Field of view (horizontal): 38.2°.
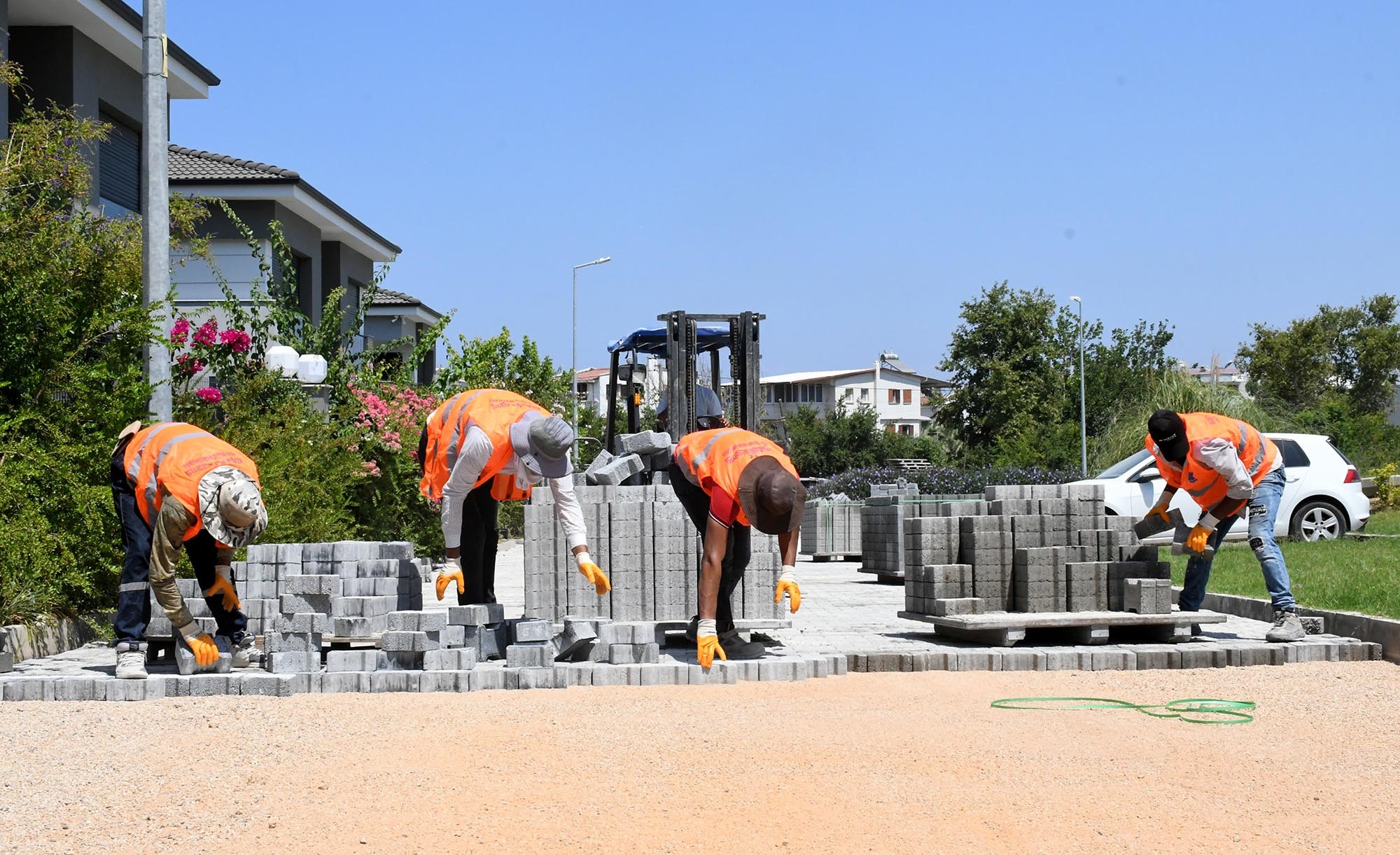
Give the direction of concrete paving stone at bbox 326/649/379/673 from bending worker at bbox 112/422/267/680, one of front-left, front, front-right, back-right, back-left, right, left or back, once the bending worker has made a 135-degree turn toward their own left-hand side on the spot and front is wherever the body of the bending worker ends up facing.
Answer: right

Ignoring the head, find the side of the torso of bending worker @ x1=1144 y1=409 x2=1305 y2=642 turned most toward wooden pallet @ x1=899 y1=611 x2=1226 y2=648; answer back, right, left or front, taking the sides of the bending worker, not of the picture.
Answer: front

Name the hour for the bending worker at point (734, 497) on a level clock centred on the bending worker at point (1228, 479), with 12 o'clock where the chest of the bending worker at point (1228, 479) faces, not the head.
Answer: the bending worker at point (734, 497) is roughly at 12 o'clock from the bending worker at point (1228, 479).

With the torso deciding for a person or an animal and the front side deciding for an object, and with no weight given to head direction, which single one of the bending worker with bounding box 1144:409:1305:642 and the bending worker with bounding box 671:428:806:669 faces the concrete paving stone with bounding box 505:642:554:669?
the bending worker with bounding box 1144:409:1305:642

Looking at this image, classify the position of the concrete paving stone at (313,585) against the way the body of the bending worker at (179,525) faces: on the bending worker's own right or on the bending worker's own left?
on the bending worker's own left

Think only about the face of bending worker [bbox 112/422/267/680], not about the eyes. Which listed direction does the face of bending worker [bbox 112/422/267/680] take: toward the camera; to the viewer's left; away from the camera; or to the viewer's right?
to the viewer's right

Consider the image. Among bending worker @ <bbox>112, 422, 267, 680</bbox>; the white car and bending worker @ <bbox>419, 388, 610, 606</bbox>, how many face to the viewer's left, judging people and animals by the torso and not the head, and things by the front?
1

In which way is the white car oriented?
to the viewer's left

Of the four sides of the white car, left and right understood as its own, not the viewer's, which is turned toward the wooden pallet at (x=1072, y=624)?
left

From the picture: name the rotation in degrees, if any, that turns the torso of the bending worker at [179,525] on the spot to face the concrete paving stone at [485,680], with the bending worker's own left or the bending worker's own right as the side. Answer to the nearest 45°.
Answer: approximately 45° to the bending worker's own left

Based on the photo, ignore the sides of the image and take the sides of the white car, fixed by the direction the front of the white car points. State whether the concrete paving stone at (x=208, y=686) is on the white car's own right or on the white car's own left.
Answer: on the white car's own left

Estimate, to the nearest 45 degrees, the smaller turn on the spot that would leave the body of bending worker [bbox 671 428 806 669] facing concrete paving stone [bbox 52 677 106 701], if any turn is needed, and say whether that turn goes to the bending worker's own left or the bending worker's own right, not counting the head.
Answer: approximately 135° to the bending worker's own right

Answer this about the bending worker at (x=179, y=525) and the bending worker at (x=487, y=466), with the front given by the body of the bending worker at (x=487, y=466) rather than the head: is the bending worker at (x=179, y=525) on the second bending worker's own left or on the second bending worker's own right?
on the second bending worker's own right

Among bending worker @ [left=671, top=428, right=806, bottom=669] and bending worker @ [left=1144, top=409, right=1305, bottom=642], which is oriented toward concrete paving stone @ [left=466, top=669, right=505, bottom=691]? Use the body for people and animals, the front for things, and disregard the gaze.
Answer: bending worker @ [left=1144, top=409, right=1305, bottom=642]
